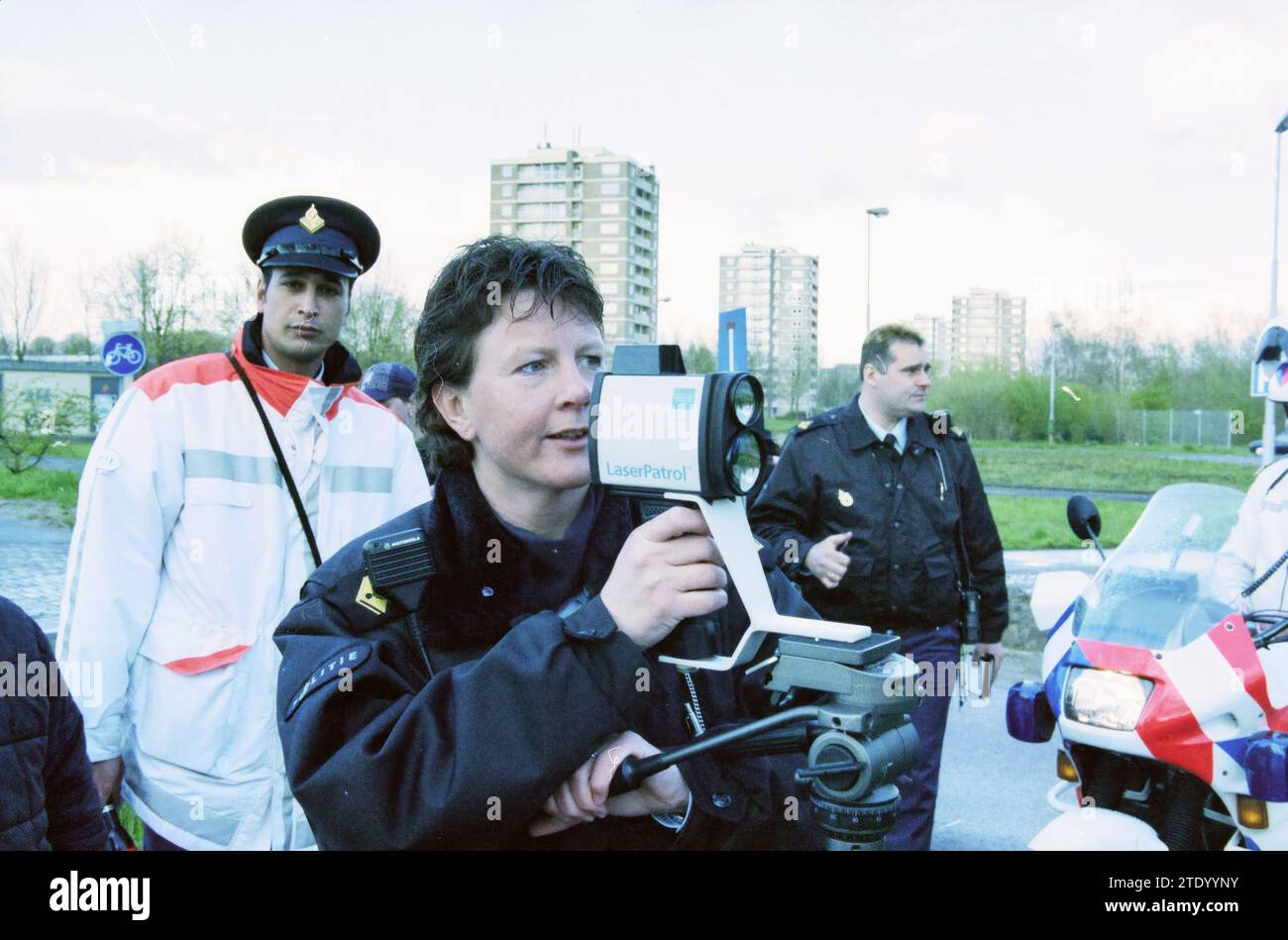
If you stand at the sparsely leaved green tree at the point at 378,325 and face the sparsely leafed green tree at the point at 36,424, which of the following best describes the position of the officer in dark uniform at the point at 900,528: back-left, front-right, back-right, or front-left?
front-left

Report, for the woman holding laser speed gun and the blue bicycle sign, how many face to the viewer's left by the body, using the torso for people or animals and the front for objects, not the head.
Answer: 0

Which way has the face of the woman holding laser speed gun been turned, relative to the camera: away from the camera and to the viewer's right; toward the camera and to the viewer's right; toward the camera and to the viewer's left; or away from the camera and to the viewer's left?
toward the camera and to the viewer's right

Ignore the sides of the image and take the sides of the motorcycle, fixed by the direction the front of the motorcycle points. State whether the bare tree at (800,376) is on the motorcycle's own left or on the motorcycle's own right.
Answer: on the motorcycle's own right

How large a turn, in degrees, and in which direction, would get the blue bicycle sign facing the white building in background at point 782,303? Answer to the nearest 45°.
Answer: approximately 135° to its left

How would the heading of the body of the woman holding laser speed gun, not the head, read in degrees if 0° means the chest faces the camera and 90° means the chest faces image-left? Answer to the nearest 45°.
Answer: approximately 315°

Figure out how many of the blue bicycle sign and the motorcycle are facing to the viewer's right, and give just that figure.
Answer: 0

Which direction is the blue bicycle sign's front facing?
toward the camera

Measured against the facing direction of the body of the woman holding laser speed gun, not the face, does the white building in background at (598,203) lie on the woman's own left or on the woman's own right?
on the woman's own left

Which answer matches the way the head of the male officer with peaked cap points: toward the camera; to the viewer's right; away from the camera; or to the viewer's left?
toward the camera

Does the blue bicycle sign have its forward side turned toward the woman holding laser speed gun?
yes

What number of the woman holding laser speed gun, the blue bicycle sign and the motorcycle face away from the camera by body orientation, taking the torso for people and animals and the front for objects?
0

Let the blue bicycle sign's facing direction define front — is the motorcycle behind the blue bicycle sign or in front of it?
in front

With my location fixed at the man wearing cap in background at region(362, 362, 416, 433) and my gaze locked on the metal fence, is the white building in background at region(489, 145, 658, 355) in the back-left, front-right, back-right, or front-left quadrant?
front-left
